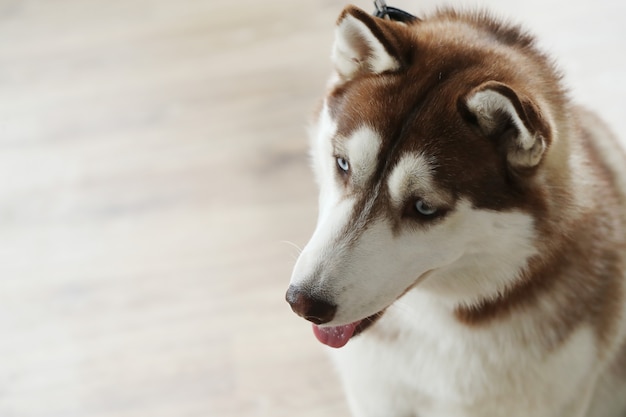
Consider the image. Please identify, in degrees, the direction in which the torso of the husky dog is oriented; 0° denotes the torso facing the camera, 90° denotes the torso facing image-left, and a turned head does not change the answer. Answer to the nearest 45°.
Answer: approximately 45°
